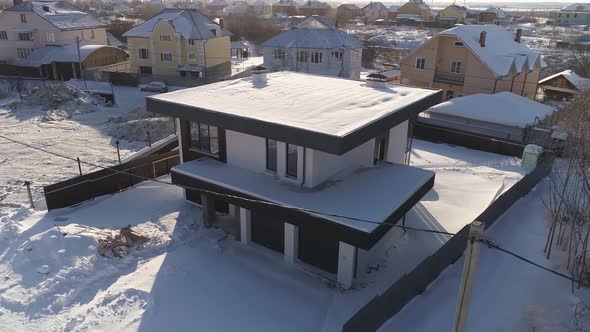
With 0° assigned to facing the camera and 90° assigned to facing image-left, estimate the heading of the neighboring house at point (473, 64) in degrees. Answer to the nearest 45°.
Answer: approximately 45°

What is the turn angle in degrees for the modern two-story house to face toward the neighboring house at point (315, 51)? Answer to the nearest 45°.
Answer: approximately 135° to its right

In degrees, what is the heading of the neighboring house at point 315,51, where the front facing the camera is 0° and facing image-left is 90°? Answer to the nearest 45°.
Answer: approximately 0°

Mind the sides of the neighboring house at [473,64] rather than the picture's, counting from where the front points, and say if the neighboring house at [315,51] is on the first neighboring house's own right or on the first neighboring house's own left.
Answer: on the first neighboring house's own right

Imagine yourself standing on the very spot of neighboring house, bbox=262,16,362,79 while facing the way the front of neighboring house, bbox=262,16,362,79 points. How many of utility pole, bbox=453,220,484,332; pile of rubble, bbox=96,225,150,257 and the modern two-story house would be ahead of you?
3

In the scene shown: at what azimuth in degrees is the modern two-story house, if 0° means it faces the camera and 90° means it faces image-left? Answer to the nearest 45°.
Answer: approximately 45°

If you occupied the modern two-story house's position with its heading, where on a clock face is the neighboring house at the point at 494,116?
The neighboring house is roughly at 6 o'clock from the modern two-story house.

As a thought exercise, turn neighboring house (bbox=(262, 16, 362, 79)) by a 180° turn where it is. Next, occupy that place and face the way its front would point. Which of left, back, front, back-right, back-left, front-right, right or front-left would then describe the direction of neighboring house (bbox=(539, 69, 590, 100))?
right
